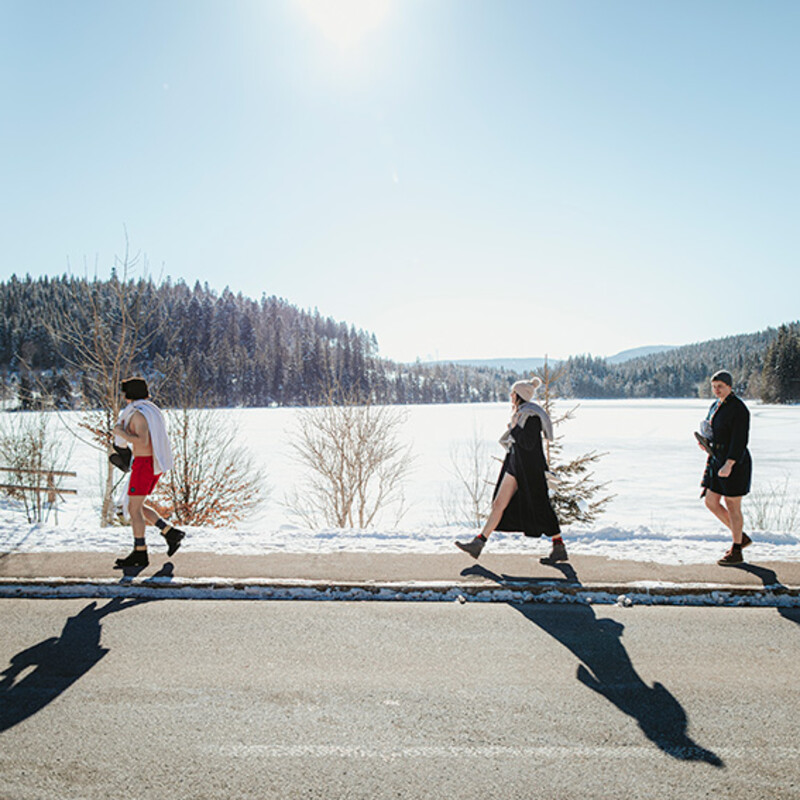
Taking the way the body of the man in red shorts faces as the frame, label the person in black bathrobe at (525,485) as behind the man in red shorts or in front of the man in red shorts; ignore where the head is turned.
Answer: behind

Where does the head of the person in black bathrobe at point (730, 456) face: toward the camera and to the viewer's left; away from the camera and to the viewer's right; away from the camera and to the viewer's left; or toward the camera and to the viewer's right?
toward the camera and to the viewer's left

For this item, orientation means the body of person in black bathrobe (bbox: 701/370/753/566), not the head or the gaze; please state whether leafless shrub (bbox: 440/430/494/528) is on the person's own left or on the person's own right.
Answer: on the person's own right

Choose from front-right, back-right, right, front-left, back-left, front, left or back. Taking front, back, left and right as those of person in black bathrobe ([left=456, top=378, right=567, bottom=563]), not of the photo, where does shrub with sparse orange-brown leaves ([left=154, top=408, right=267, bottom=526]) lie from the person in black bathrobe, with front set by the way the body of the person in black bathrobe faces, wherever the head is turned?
front-right

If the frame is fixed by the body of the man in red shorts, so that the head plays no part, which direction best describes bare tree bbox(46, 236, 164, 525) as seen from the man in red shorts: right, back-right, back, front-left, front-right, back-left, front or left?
right

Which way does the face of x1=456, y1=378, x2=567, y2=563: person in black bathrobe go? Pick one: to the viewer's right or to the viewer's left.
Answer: to the viewer's left

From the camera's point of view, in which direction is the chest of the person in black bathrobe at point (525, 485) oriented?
to the viewer's left

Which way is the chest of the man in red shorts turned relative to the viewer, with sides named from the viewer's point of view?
facing to the left of the viewer

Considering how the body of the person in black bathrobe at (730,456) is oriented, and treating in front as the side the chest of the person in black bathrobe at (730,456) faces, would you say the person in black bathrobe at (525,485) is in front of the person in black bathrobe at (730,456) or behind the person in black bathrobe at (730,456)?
in front
